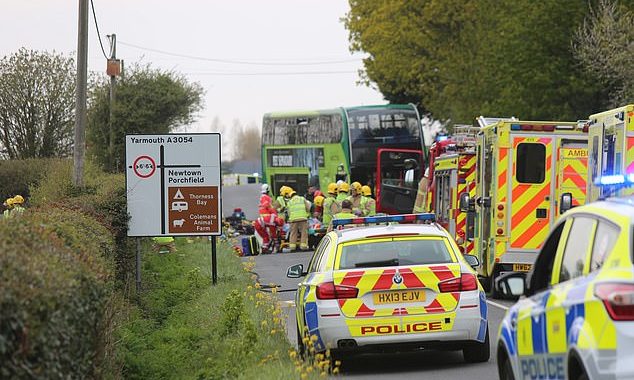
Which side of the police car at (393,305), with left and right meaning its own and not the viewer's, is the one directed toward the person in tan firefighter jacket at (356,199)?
front

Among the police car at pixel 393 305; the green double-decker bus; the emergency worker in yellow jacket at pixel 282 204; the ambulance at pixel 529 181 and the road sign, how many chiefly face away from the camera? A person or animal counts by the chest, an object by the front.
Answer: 2

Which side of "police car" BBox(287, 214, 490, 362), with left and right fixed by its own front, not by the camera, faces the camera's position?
back

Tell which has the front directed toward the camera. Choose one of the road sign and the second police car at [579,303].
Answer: the road sign

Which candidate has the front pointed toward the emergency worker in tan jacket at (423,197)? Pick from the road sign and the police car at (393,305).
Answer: the police car

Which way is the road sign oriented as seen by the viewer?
toward the camera

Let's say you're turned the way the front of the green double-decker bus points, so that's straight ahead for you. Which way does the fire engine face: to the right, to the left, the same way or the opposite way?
the opposite way

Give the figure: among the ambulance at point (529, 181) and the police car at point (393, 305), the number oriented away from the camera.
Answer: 2

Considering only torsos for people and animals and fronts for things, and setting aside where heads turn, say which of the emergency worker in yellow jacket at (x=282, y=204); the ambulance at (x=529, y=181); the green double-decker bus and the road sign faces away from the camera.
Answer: the ambulance
